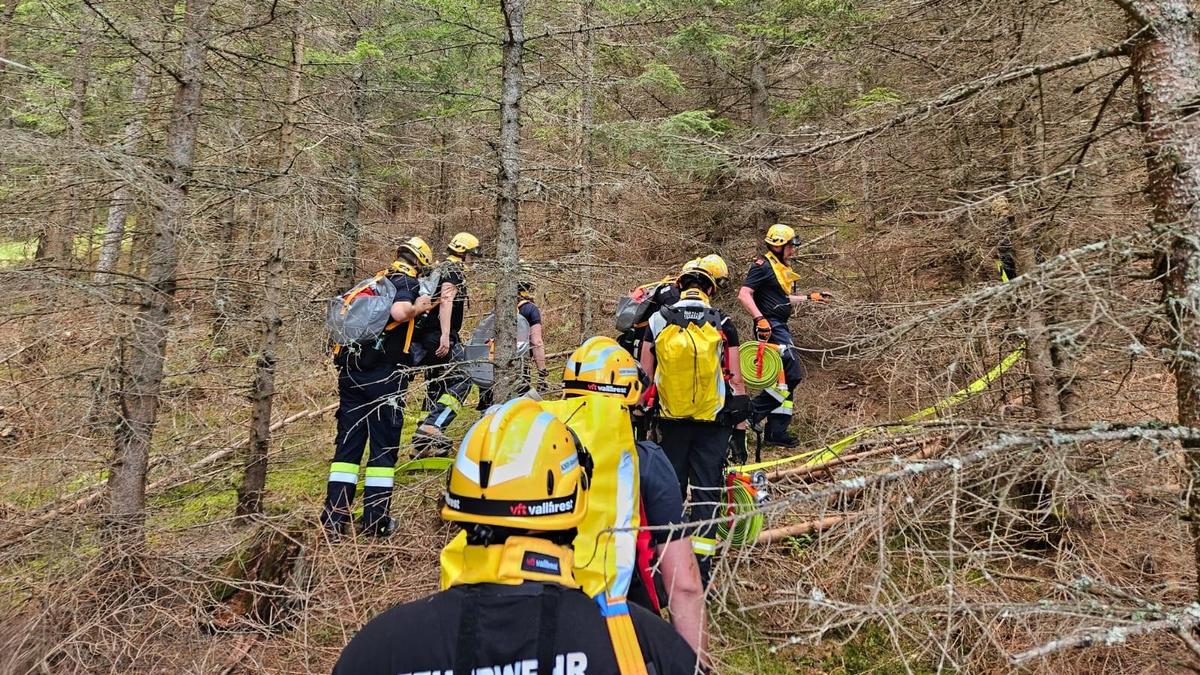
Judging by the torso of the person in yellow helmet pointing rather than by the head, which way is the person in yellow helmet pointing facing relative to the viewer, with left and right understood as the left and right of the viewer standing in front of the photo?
facing to the right of the viewer

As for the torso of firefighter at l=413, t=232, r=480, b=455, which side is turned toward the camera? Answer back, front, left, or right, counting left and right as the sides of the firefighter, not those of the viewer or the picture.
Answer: right

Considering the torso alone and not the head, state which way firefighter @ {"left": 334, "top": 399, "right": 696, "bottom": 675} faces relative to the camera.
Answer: away from the camera

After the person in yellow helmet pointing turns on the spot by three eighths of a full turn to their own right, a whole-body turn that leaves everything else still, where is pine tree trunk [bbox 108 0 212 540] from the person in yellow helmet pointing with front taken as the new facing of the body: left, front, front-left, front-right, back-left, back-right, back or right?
front

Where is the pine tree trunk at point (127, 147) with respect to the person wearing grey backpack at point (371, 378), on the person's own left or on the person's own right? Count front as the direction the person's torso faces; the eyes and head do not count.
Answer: on the person's own left

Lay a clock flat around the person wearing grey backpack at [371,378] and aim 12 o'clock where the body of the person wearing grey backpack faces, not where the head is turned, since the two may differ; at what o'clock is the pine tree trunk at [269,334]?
The pine tree trunk is roughly at 9 o'clock from the person wearing grey backpack.

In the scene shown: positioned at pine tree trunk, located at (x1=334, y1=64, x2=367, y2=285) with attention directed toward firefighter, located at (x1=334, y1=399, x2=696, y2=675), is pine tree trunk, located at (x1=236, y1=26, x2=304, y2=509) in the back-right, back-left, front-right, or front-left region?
front-right

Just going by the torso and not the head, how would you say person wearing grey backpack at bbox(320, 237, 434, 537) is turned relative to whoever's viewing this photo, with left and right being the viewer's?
facing away from the viewer and to the right of the viewer

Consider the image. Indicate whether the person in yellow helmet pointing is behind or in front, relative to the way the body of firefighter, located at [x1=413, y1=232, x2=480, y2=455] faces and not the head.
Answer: in front

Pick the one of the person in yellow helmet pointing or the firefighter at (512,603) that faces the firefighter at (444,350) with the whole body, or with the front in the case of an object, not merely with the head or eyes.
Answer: the firefighter at (512,603)

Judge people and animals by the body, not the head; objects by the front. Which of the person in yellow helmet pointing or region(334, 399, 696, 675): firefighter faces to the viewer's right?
the person in yellow helmet pointing

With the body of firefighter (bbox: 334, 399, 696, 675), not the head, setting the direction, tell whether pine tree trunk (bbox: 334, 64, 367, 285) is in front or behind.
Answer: in front
